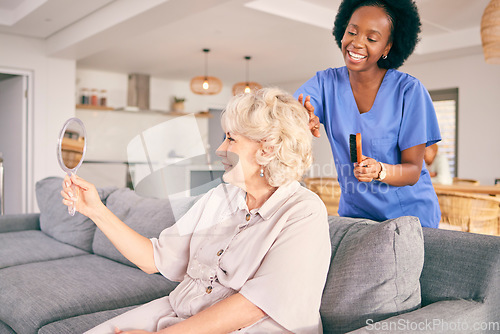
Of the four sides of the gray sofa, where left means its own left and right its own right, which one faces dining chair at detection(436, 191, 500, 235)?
back

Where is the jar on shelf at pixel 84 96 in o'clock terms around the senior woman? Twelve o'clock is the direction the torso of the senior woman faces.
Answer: The jar on shelf is roughly at 4 o'clock from the senior woman.

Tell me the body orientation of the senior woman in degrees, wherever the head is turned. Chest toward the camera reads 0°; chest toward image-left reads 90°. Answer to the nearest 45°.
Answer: approximately 45°

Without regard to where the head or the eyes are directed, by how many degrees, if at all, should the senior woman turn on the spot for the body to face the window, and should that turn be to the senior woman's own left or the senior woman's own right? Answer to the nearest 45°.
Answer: approximately 180°

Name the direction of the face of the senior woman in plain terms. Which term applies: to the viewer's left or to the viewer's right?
to the viewer's left

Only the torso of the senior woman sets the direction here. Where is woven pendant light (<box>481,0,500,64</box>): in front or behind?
behind

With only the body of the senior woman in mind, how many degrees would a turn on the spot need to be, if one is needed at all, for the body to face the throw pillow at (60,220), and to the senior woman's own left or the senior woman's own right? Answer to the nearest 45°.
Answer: approximately 90° to the senior woman's own right

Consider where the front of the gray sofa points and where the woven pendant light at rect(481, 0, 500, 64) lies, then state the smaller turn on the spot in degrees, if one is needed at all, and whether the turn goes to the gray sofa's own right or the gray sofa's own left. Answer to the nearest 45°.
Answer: approximately 180°

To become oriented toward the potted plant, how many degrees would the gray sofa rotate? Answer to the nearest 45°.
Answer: approximately 135° to its right

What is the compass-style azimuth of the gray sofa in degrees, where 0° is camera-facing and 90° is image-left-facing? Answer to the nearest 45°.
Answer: approximately 45°
